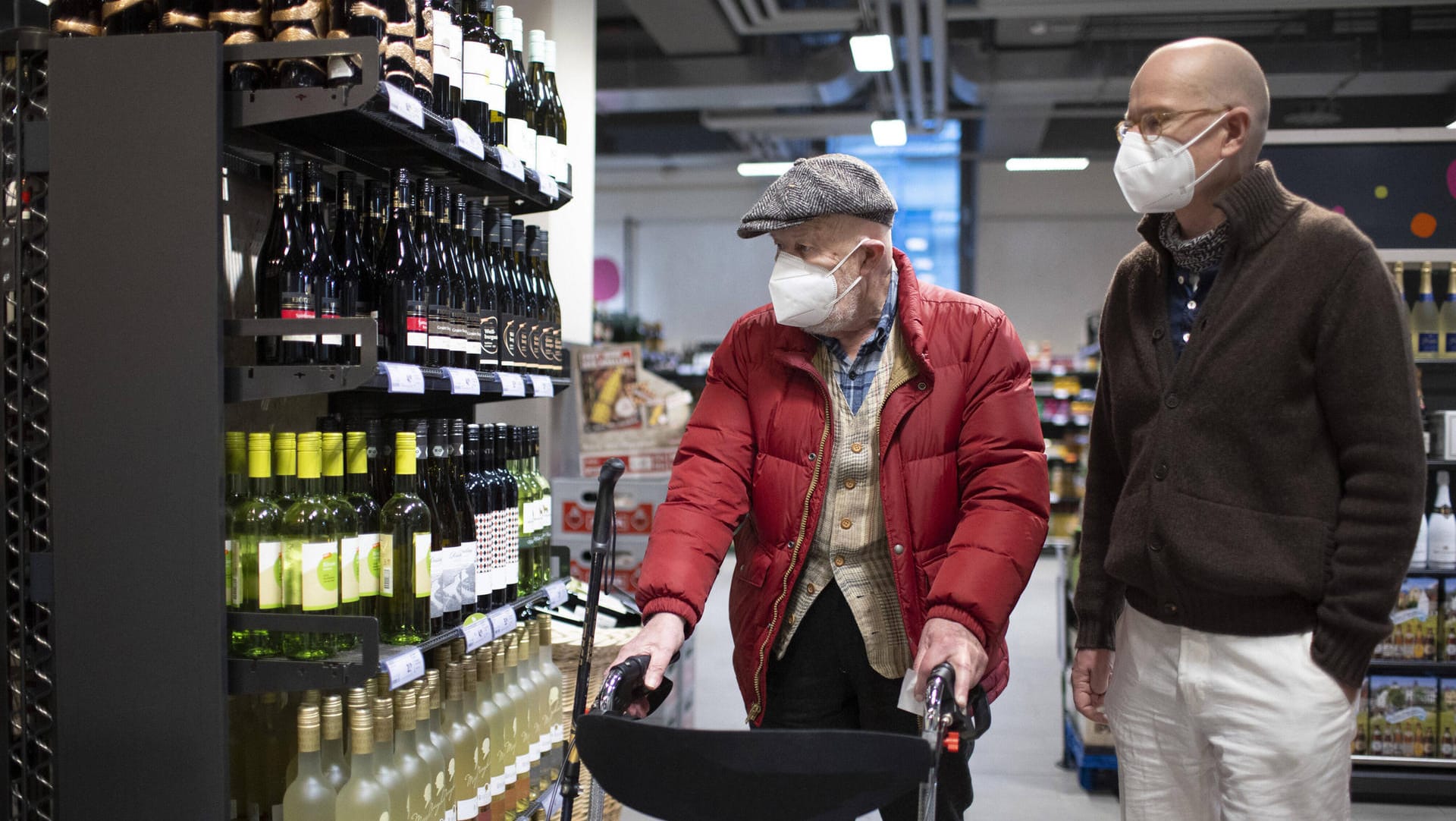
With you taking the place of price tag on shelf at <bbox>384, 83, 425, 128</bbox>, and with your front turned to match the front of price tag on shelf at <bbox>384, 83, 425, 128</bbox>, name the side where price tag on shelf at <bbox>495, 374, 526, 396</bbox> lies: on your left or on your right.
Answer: on your left

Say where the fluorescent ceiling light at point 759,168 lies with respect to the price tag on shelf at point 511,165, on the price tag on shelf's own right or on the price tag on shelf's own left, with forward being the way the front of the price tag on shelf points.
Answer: on the price tag on shelf's own left

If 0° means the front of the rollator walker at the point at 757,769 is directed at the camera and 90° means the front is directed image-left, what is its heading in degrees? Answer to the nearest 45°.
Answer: approximately 0°

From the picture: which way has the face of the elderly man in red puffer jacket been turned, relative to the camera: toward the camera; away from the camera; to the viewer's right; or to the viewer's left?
to the viewer's left

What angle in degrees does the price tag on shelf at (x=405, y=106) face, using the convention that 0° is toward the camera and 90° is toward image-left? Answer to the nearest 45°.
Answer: approximately 315°
